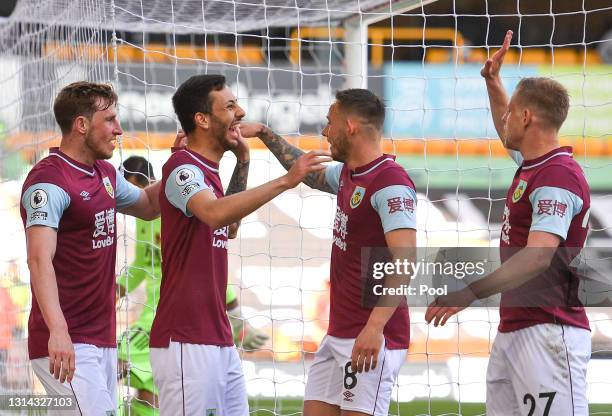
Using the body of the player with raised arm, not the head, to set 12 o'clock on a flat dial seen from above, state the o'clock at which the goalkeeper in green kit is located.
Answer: The goalkeeper in green kit is roughly at 1 o'clock from the player with raised arm.

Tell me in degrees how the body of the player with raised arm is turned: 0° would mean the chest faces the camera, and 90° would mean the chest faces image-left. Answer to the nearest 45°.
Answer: approximately 90°

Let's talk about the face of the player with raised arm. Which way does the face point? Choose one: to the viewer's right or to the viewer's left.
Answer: to the viewer's left

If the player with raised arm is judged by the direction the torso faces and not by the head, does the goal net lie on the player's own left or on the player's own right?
on the player's own right
